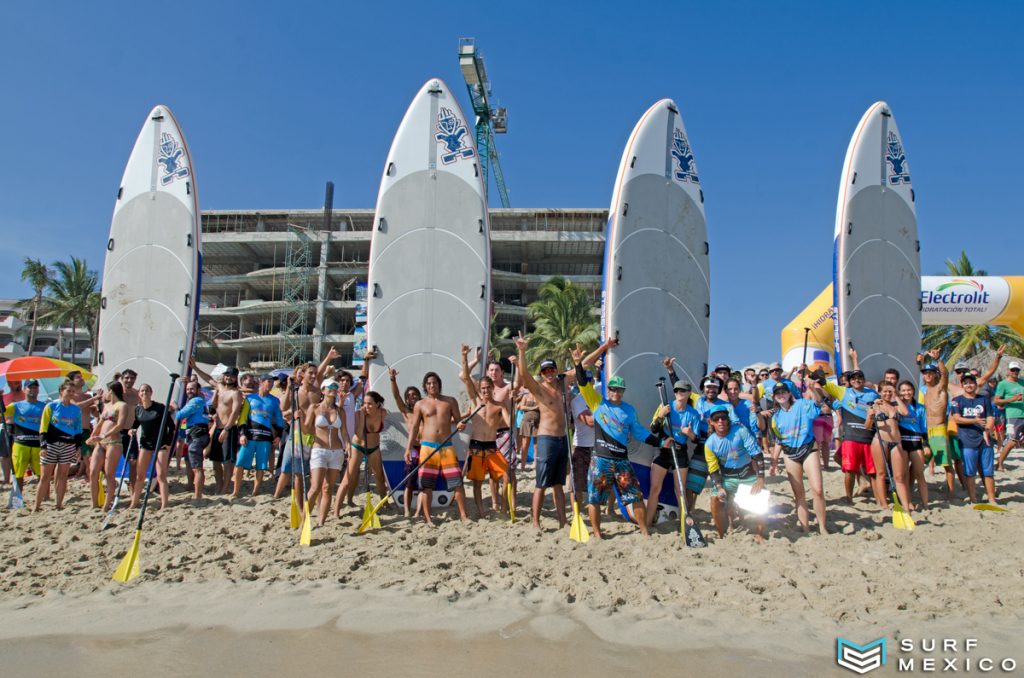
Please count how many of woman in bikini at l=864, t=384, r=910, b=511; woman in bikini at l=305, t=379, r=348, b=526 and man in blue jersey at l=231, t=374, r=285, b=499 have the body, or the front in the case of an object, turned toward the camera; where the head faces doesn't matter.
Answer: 3

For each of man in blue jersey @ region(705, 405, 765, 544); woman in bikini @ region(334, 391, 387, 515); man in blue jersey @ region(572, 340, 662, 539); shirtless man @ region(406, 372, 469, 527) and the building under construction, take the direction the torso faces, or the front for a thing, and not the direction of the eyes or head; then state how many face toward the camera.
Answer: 5

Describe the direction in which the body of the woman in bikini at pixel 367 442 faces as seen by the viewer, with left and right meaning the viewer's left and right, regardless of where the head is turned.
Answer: facing the viewer

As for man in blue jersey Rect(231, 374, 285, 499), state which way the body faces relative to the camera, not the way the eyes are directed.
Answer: toward the camera

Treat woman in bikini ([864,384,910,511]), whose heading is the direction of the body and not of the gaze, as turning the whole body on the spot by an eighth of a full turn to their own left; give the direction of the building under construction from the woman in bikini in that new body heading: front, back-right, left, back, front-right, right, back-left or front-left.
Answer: back

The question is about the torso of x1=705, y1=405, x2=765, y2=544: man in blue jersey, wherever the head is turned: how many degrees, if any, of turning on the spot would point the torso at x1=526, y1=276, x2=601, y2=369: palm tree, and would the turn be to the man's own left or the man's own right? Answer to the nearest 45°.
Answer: approximately 180°

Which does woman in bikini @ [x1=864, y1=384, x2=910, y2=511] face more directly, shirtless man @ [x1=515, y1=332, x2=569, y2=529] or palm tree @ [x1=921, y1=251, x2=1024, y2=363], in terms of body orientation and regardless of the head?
the shirtless man

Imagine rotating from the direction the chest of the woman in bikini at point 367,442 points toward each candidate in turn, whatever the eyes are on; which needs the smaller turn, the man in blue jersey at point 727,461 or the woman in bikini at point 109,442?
the man in blue jersey

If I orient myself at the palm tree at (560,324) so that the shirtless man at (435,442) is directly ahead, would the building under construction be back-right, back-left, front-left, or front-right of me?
back-right

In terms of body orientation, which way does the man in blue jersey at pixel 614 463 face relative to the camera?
toward the camera

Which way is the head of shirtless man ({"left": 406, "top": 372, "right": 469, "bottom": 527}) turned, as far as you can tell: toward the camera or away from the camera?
toward the camera

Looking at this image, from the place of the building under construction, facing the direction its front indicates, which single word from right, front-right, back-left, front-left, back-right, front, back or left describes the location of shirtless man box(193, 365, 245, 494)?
front

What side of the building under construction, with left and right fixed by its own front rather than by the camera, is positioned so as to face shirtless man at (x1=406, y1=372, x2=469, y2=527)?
front

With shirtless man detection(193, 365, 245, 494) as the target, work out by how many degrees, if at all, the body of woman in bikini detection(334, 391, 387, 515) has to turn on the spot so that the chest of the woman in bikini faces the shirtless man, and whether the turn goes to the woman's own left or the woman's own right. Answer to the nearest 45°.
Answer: approximately 135° to the woman's own right
